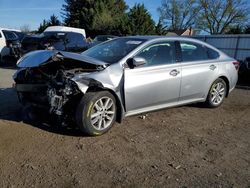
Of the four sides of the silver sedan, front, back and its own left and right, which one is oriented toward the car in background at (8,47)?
right

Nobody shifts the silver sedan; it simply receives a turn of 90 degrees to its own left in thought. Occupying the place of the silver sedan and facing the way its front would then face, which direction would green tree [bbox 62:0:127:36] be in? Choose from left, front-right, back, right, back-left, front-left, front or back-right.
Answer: back-left

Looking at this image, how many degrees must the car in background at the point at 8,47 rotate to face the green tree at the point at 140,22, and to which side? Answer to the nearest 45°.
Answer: approximately 90° to its left

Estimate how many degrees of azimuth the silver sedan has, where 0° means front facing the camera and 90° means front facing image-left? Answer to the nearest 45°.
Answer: approximately 45°

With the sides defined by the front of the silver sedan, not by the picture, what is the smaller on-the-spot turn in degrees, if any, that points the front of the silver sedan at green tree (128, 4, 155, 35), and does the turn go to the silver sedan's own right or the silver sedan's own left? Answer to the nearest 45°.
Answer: approximately 135° to the silver sedan's own right

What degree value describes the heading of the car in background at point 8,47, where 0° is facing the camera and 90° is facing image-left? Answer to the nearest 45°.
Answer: approximately 315°

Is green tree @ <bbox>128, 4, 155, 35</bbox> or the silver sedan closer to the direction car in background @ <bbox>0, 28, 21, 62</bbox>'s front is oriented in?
the silver sedan
